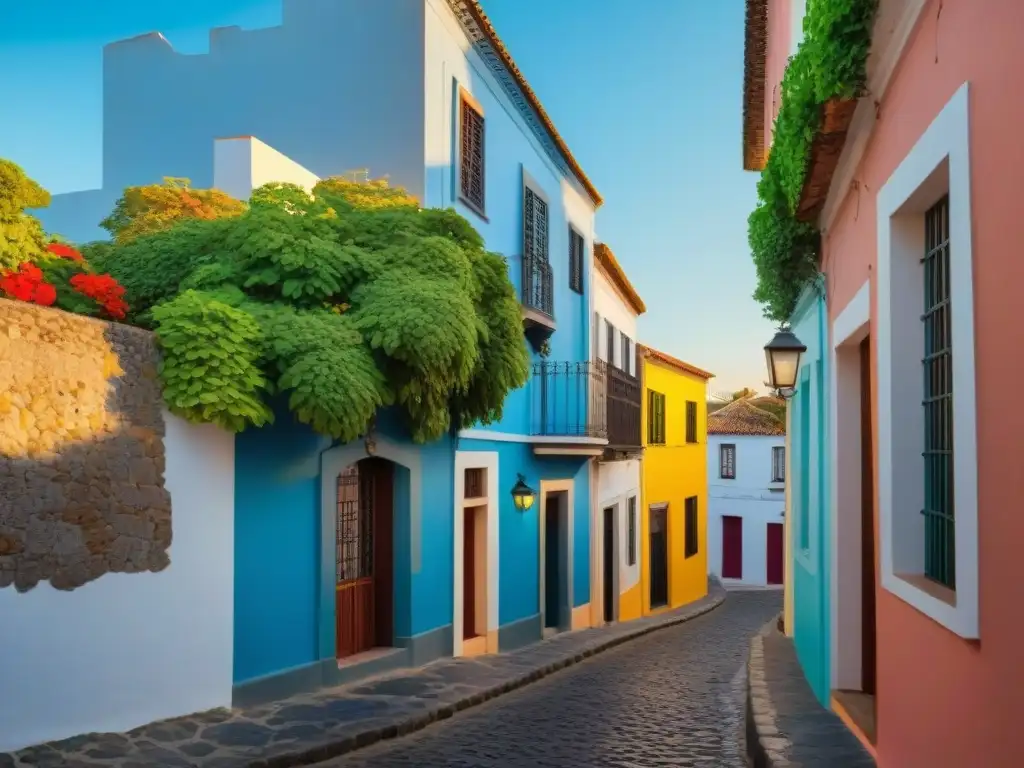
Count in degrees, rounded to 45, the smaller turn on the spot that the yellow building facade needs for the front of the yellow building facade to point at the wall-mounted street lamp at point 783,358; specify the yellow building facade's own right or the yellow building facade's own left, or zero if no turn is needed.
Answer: approximately 45° to the yellow building facade's own right

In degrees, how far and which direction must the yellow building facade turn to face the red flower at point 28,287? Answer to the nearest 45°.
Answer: approximately 45° to its right

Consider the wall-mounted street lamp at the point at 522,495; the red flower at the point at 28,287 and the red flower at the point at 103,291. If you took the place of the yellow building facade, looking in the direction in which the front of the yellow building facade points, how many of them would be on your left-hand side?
0

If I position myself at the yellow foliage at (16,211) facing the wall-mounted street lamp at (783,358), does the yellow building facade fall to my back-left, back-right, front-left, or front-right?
front-left

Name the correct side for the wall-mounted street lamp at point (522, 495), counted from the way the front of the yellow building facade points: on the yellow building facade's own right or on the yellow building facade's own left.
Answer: on the yellow building facade's own right

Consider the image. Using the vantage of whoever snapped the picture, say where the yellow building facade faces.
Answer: facing the viewer and to the right of the viewer

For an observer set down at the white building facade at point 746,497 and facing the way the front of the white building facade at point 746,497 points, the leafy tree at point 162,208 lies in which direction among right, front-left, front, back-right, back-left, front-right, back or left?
front

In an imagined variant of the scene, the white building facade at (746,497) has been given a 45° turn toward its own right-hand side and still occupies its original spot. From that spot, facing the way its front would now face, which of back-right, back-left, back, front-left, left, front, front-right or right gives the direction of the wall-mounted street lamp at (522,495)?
front-left

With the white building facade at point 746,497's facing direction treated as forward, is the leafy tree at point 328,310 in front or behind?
in front

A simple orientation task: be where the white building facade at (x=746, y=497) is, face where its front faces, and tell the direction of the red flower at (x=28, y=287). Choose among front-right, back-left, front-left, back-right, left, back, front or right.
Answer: front

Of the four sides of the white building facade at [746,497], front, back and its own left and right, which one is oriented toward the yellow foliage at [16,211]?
front

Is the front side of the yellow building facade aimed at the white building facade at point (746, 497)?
no

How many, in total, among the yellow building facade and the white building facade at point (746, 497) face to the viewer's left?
0

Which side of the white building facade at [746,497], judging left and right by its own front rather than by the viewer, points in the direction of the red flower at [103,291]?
front

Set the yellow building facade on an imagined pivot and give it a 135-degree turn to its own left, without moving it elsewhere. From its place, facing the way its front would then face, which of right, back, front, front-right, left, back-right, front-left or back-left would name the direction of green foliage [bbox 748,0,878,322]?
back

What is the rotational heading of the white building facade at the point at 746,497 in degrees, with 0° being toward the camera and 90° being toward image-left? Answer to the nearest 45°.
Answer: approximately 0°

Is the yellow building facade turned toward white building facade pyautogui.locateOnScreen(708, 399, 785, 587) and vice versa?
no

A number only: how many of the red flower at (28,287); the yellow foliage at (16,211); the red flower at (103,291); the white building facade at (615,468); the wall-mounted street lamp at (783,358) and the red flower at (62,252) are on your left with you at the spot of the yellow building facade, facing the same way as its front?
0
